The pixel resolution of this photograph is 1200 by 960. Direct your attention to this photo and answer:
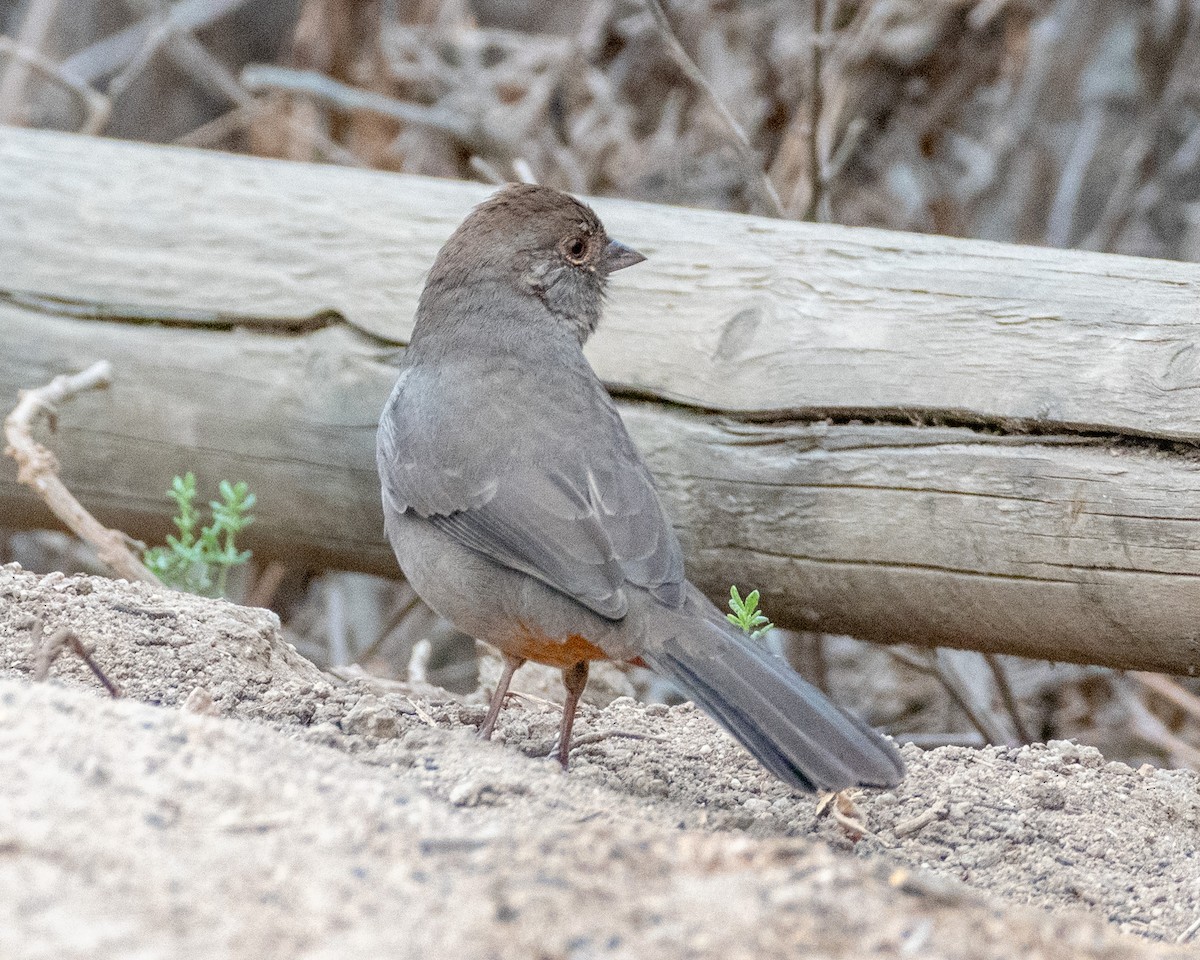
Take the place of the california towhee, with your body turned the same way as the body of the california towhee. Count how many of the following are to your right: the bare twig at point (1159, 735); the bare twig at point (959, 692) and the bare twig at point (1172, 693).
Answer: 3

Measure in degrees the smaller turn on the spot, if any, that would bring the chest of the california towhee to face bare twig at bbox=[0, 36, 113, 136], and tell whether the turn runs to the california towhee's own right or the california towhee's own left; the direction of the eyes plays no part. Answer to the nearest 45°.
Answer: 0° — it already faces it

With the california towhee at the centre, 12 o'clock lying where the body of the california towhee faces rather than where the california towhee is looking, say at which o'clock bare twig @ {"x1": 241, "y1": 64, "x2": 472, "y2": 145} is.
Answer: The bare twig is roughly at 1 o'clock from the california towhee.

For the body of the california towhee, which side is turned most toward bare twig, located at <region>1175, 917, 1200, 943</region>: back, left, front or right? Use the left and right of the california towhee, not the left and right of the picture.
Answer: back

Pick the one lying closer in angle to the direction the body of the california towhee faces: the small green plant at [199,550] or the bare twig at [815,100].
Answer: the small green plant

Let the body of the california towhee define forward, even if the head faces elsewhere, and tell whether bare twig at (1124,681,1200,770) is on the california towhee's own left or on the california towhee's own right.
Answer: on the california towhee's own right

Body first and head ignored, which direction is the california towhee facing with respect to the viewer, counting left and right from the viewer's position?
facing away from the viewer and to the left of the viewer

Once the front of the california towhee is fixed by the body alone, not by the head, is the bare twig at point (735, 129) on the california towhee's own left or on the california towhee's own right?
on the california towhee's own right

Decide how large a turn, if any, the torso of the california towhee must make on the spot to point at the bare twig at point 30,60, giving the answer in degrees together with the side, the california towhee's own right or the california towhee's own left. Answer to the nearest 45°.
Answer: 0° — it already faces it
